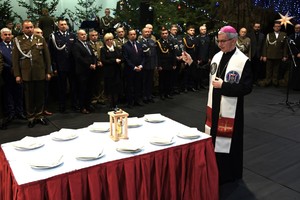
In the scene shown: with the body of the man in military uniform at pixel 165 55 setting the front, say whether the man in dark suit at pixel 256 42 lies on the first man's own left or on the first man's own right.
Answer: on the first man's own left

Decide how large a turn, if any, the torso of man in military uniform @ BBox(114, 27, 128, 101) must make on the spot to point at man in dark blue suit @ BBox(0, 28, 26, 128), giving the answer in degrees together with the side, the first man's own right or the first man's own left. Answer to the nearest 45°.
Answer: approximately 45° to the first man's own right

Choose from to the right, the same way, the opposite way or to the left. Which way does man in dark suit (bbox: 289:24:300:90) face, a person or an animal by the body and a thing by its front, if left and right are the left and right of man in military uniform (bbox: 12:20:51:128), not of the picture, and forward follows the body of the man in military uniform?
to the right

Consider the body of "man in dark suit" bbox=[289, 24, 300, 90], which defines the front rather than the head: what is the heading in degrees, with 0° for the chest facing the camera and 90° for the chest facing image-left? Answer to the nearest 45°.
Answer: approximately 45°

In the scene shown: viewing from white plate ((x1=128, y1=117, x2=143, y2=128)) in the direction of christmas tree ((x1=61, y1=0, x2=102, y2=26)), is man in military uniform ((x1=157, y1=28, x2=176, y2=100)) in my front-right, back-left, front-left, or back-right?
front-right

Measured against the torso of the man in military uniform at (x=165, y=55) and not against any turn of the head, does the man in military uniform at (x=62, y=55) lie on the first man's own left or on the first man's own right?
on the first man's own right

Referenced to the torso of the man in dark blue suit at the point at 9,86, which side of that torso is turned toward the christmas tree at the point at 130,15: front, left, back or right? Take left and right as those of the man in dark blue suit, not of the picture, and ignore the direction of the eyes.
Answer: left

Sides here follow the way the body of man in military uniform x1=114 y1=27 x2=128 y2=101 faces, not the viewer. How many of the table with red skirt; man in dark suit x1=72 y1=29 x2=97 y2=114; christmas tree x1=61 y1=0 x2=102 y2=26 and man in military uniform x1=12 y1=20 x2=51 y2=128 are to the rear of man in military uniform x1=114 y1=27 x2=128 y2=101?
1

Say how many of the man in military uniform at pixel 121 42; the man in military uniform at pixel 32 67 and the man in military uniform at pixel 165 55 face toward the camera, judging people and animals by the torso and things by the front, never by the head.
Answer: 3

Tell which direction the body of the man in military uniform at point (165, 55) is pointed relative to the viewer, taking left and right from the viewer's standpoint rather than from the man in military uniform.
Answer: facing the viewer

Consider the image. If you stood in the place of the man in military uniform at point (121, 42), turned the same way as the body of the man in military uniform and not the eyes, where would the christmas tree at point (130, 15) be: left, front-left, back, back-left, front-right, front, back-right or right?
back

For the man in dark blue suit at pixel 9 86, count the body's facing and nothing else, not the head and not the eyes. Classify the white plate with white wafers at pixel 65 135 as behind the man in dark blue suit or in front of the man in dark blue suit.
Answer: in front

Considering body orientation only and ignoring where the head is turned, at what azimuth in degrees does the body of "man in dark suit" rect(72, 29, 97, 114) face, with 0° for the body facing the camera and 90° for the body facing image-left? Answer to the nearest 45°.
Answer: approximately 315°

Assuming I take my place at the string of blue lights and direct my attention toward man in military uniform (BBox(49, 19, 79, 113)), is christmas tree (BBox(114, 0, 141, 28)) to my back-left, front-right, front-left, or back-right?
front-right

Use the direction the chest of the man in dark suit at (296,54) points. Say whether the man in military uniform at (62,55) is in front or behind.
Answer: in front
